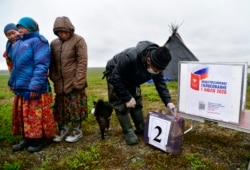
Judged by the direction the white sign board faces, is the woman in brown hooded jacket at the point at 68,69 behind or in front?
in front

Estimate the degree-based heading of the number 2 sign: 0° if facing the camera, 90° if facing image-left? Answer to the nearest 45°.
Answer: approximately 45°

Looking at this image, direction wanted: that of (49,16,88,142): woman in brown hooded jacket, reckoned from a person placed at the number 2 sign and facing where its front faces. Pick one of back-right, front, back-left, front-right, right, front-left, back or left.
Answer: front-right

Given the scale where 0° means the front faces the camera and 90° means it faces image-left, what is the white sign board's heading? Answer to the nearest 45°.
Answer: approximately 45°

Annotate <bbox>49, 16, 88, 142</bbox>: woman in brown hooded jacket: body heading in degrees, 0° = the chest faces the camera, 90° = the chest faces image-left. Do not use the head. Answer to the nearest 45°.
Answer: approximately 45°
